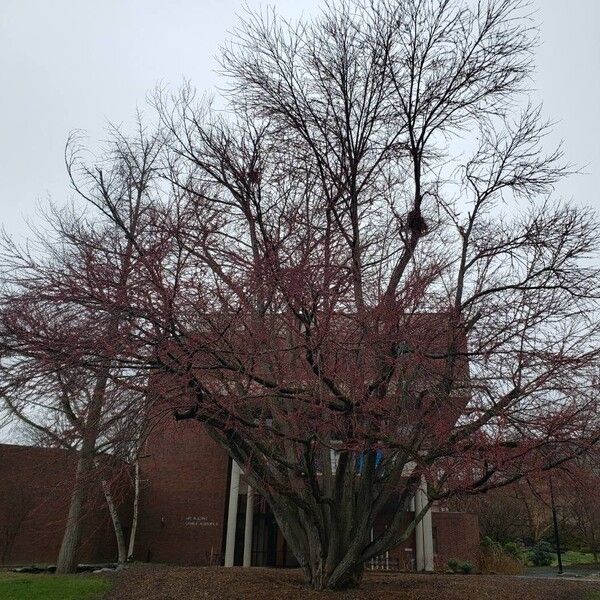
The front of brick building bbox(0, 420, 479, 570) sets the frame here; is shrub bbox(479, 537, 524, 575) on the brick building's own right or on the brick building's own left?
on the brick building's own left

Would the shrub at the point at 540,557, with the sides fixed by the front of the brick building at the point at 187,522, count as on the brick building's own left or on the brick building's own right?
on the brick building's own left

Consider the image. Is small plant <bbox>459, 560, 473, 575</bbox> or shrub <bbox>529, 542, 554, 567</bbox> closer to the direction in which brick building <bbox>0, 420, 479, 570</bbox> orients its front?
the small plant

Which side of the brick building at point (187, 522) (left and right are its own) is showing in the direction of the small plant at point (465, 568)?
left

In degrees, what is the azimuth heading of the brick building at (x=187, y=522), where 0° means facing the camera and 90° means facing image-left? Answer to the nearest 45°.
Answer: approximately 0°

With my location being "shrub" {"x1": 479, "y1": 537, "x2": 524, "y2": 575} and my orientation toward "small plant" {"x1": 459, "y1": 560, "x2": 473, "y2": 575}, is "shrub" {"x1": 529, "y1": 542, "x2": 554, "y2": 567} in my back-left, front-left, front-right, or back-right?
back-right
